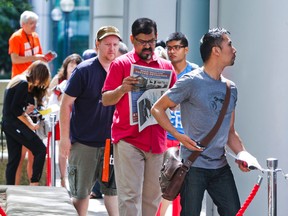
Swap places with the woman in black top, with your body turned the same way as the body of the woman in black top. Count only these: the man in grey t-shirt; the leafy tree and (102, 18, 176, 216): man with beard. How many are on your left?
1

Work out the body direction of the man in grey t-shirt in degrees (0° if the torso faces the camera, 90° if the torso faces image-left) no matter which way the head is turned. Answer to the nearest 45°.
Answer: approximately 315°

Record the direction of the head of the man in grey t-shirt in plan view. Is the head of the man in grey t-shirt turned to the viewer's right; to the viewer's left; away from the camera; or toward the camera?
to the viewer's right

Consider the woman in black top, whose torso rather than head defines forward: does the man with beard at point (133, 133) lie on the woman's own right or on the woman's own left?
on the woman's own right

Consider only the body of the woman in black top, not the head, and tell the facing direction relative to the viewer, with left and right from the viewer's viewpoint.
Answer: facing to the right of the viewer

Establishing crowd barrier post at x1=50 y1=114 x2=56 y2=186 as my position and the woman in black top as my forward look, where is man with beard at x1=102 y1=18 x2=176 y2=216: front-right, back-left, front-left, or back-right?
back-left

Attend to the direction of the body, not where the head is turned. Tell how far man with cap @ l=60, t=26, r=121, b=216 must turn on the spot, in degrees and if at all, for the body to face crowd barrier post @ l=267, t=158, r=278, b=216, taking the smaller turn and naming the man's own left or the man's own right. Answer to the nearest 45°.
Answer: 0° — they already face it

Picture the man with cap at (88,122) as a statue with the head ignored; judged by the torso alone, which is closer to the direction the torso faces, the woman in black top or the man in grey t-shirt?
the man in grey t-shirt

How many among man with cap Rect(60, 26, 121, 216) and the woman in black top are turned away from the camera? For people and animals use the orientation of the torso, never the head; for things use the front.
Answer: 0
